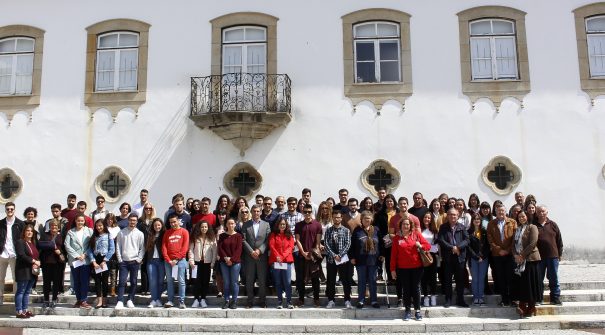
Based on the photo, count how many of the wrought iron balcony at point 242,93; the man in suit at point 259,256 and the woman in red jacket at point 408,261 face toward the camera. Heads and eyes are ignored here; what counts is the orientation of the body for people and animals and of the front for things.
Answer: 3

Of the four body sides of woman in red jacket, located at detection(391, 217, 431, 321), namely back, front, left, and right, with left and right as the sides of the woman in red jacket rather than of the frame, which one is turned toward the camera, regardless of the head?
front

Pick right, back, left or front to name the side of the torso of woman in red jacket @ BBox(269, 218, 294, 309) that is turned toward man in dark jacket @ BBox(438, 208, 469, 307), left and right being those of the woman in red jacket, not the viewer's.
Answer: left

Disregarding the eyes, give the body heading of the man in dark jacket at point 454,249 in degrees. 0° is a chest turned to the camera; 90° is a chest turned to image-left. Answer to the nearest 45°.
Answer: approximately 0°

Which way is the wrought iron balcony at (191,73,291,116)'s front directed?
toward the camera

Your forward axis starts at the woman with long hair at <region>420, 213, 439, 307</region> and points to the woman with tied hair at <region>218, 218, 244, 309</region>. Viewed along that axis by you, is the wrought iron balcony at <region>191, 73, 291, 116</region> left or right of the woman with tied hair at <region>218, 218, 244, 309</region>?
right

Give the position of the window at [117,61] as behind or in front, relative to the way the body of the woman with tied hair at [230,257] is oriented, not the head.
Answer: behind

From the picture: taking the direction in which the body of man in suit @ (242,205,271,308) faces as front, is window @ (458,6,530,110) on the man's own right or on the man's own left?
on the man's own left

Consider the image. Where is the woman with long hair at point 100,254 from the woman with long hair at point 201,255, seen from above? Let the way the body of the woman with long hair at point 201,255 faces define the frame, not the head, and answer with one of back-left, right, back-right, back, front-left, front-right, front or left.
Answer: right

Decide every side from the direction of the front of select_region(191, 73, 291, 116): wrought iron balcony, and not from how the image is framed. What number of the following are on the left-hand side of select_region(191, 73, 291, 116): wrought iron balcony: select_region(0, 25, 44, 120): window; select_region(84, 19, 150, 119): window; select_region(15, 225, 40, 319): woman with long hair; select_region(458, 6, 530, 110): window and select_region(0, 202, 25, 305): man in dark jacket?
1

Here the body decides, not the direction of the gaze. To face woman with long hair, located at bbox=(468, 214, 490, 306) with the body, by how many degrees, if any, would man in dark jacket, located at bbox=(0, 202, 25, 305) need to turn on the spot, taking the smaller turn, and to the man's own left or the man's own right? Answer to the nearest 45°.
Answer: approximately 45° to the man's own left

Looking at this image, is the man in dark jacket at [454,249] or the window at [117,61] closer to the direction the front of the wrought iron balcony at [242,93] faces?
the man in dark jacket

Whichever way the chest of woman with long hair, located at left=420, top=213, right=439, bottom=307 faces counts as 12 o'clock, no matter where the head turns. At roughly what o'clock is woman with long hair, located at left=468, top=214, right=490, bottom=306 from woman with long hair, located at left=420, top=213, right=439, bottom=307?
woman with long hair, located at left=468, top=214, right=490, bottom=306 is roughly at 9 o'clock from woman with long hair, located at left=420, top=213, right=439, bottom=307.
